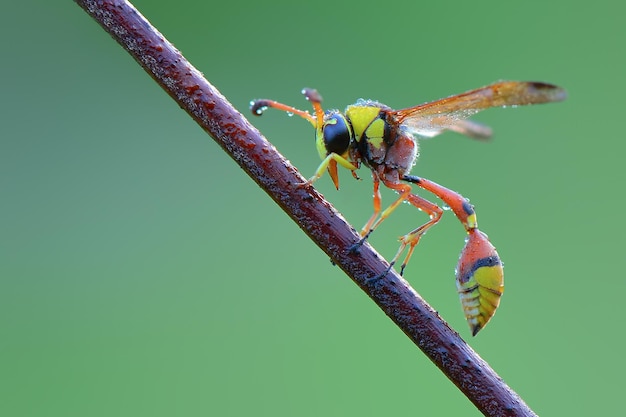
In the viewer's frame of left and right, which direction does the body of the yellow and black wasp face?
facing to the left of the viewer
